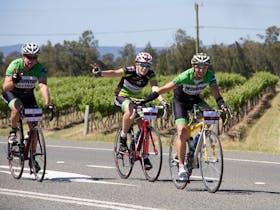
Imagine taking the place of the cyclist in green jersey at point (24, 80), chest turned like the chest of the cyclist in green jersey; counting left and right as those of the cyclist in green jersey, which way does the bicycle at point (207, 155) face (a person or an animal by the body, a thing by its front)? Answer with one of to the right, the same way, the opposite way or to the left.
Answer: the same way

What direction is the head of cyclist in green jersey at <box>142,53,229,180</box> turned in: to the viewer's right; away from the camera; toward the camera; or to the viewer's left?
toward the camera

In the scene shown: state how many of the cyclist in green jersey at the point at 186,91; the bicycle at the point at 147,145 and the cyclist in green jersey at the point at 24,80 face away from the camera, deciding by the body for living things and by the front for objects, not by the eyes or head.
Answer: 0

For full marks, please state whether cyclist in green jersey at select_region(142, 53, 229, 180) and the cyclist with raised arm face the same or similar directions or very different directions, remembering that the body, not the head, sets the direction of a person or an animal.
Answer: same or similar directions

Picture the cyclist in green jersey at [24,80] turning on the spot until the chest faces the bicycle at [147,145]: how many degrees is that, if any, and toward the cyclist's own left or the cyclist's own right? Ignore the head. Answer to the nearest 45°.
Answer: approximately 45° to the cyclist's own left

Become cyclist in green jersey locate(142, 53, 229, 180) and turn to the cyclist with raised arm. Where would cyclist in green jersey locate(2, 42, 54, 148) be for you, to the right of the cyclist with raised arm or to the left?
left

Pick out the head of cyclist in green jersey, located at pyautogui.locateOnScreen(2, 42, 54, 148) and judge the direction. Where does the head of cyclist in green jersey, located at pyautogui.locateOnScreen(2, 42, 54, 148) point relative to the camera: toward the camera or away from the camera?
toward the camera

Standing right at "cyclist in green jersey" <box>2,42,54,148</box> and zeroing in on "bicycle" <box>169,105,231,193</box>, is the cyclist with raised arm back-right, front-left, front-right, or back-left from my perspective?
front-left

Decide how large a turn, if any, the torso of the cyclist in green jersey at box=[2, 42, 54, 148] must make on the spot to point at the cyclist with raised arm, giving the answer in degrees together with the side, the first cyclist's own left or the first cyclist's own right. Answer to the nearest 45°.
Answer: approximately 45° to the first cyclist's own left
